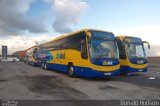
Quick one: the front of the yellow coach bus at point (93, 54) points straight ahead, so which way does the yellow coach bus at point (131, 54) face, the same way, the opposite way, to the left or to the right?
the same way

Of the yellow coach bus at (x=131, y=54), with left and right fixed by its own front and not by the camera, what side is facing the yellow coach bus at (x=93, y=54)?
right

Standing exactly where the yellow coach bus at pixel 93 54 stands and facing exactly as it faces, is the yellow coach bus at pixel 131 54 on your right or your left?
on your left

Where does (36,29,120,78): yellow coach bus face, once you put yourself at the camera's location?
facing the viewer and to the right of the viewer

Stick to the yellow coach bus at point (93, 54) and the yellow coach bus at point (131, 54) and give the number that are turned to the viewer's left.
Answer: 0
